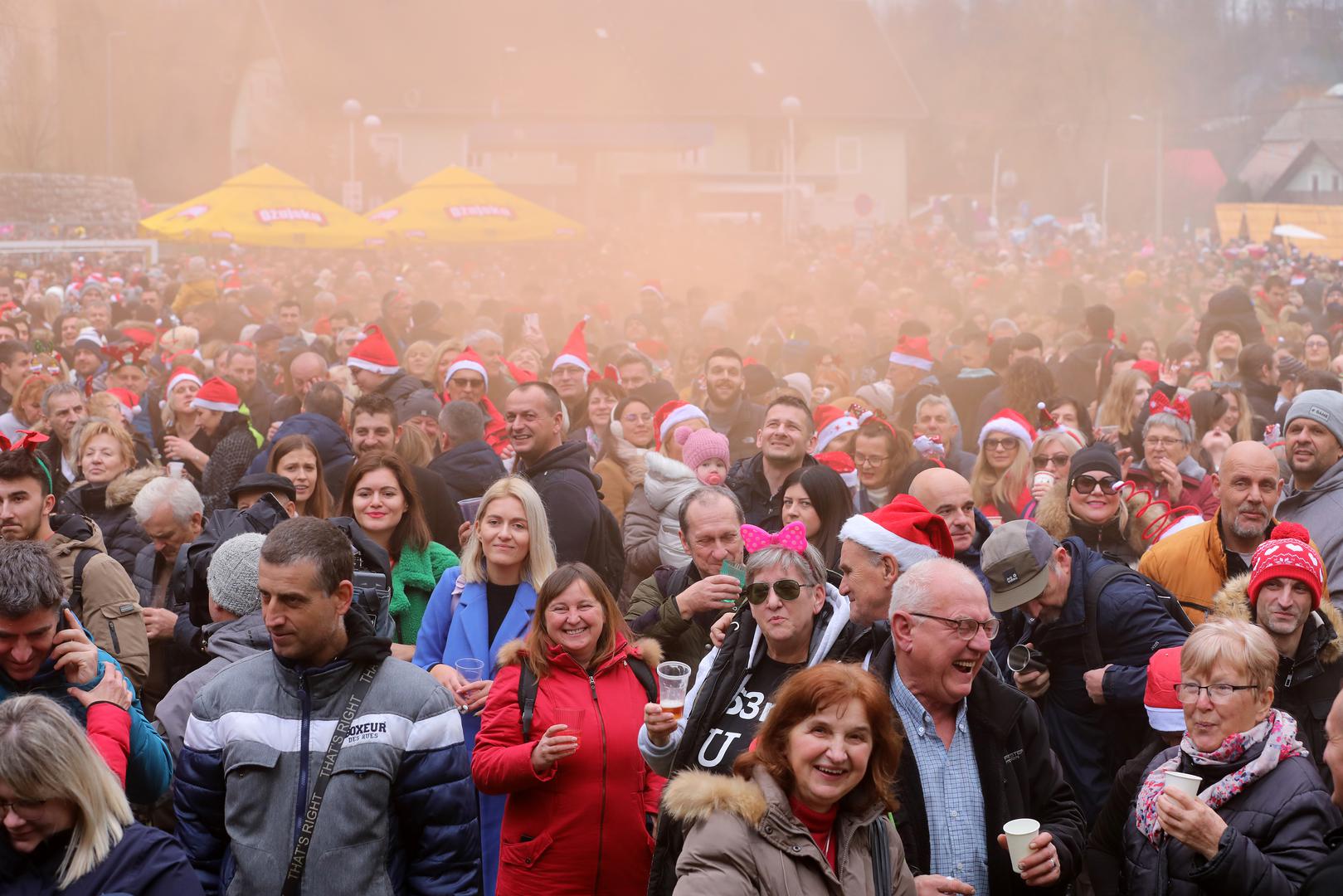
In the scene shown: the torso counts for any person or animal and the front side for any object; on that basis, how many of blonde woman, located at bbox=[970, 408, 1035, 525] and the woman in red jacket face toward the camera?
2

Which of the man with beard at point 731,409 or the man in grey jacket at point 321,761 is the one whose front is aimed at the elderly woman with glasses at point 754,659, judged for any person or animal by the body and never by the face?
the man with beard

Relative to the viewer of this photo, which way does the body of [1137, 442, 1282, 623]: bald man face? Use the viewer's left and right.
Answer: facing the viewer and to the right of the viewer

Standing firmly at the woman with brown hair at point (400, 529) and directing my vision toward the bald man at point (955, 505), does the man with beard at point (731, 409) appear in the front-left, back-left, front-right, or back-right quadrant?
front-left

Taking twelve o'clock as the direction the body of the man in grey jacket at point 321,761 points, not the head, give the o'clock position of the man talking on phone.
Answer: The man talking on phone is roughly at 4 o'clock from the man in grey jacket.

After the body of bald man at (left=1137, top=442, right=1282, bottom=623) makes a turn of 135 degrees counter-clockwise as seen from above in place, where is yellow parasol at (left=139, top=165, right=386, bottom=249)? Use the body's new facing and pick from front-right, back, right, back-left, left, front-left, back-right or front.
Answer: front-left

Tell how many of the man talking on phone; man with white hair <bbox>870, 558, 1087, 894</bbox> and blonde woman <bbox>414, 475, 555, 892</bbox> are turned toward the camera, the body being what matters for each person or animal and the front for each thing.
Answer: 3

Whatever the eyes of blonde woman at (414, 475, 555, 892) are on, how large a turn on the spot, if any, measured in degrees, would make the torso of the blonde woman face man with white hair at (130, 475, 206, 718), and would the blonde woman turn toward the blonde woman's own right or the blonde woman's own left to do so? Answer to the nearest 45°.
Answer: approximately 135° to the blonde woman's own right

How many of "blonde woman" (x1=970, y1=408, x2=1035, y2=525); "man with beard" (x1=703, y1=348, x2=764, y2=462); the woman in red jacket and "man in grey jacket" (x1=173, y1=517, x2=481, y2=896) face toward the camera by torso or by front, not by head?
4

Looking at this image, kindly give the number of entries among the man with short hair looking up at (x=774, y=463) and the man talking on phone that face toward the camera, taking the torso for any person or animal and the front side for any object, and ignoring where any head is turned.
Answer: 2

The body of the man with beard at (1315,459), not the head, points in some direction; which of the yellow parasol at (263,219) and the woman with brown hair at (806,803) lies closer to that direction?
the woman with brown hair

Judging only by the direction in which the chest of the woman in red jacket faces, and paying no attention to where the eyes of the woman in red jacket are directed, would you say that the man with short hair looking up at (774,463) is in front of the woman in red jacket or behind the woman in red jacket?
behind

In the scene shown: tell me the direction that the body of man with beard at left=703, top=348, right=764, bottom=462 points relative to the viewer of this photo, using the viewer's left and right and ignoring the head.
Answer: facing the viewer

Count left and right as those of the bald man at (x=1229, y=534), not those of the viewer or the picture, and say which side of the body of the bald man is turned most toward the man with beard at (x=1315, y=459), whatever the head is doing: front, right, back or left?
left

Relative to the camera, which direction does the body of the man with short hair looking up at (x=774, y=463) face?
toward the camera

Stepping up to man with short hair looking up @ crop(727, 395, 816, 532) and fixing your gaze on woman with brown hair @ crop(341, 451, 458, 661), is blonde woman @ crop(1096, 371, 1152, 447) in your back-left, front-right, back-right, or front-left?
back-right

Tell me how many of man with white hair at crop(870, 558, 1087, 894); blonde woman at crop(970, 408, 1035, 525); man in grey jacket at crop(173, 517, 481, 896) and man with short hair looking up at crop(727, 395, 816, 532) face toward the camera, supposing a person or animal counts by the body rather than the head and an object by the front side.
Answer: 4

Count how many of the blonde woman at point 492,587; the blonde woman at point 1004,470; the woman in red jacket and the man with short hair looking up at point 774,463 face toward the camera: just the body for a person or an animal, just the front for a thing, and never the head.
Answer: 4
